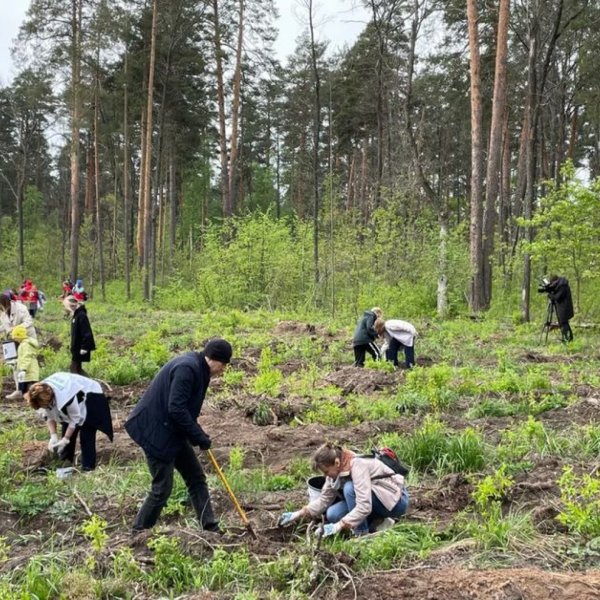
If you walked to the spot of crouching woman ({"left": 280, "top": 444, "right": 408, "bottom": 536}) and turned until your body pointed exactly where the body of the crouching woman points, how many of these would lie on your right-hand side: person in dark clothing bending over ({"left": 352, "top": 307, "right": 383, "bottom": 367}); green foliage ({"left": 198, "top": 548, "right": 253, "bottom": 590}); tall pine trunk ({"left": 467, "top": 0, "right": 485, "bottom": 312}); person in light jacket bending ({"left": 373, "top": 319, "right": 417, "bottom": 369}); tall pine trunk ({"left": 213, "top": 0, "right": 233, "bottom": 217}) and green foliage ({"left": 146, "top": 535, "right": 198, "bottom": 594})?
4

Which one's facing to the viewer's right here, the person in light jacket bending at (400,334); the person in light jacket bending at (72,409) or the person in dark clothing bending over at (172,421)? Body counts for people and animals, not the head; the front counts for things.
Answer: the person in dark clothing bending over

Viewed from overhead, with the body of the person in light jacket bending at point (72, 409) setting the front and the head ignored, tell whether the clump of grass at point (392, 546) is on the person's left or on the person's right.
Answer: on the person's left

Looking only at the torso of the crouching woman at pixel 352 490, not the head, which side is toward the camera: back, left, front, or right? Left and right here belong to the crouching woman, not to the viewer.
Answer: left

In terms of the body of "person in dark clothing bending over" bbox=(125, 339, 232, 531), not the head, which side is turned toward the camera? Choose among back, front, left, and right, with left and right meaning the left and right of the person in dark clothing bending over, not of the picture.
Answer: right

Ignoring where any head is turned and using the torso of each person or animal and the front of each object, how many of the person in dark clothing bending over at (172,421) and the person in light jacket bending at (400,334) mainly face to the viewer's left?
1

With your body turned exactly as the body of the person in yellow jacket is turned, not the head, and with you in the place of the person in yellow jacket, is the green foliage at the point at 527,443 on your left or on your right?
on your left

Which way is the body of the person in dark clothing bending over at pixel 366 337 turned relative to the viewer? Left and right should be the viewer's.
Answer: facing to the right of the viewer

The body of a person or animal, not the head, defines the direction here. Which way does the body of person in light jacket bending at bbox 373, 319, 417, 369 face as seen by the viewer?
to the viewer's left

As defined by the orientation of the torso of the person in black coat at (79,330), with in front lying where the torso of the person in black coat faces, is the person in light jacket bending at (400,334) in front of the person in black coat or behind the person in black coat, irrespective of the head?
behind

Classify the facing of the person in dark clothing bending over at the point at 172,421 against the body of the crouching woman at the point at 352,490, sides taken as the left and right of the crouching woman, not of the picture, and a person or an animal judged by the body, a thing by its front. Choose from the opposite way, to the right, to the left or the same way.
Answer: the opposite way

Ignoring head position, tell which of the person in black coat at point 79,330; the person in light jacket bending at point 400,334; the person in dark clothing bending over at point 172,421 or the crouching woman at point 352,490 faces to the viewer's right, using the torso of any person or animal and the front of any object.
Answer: the person in dark clothing bending over

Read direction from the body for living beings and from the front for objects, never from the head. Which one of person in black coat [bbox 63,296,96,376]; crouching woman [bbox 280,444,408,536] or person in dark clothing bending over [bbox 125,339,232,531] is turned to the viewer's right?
the person in dark clothing bending over

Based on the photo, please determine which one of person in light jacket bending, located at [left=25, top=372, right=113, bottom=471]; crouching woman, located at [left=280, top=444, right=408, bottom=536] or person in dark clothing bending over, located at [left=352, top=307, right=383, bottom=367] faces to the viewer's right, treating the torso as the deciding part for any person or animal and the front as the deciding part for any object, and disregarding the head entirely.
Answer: the person in dark clothing bending over

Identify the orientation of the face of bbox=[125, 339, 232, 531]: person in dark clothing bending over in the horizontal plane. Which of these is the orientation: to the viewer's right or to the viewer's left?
to the viewer's right
